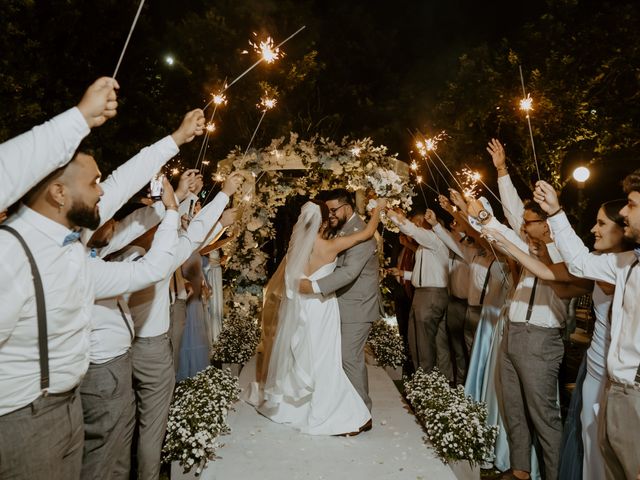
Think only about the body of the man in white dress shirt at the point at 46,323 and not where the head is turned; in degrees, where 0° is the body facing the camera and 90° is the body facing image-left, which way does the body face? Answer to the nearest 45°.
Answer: approximately 270°

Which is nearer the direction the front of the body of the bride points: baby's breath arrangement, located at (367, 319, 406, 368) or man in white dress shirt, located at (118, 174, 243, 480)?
the baby's breath arrangement

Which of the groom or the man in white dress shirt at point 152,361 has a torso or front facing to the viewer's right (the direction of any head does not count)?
the man in white dress shirt

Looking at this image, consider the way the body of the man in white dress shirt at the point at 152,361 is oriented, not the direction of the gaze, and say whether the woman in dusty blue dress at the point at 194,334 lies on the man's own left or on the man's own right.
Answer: on the man's own left

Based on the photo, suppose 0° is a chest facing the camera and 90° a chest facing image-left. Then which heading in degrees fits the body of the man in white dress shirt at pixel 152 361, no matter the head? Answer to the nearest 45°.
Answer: approximately 270°

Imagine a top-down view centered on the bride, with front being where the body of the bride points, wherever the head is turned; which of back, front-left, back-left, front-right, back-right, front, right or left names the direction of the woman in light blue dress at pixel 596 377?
right

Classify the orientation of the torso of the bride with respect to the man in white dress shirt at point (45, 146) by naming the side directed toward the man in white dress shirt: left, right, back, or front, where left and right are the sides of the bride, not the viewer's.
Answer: back

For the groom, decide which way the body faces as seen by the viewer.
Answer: to the viewer's left

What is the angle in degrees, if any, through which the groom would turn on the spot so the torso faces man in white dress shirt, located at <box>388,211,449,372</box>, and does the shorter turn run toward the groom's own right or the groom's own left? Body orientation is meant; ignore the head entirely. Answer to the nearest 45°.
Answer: approximately 135° to the groom's own right

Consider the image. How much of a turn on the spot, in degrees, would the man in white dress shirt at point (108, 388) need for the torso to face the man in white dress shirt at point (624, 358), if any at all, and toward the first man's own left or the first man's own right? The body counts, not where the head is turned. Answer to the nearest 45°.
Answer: approximately 45° to the first man's own right

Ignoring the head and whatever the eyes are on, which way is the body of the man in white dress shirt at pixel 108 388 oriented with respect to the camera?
to the viewer's right

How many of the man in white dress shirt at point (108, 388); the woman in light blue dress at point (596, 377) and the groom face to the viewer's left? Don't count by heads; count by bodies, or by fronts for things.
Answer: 2

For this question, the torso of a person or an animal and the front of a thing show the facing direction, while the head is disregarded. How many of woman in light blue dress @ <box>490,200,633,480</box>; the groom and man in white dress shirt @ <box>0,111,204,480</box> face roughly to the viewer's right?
1

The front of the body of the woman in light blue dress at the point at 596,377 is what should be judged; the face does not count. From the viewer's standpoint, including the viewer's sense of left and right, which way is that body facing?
facing to the left of the viewer
